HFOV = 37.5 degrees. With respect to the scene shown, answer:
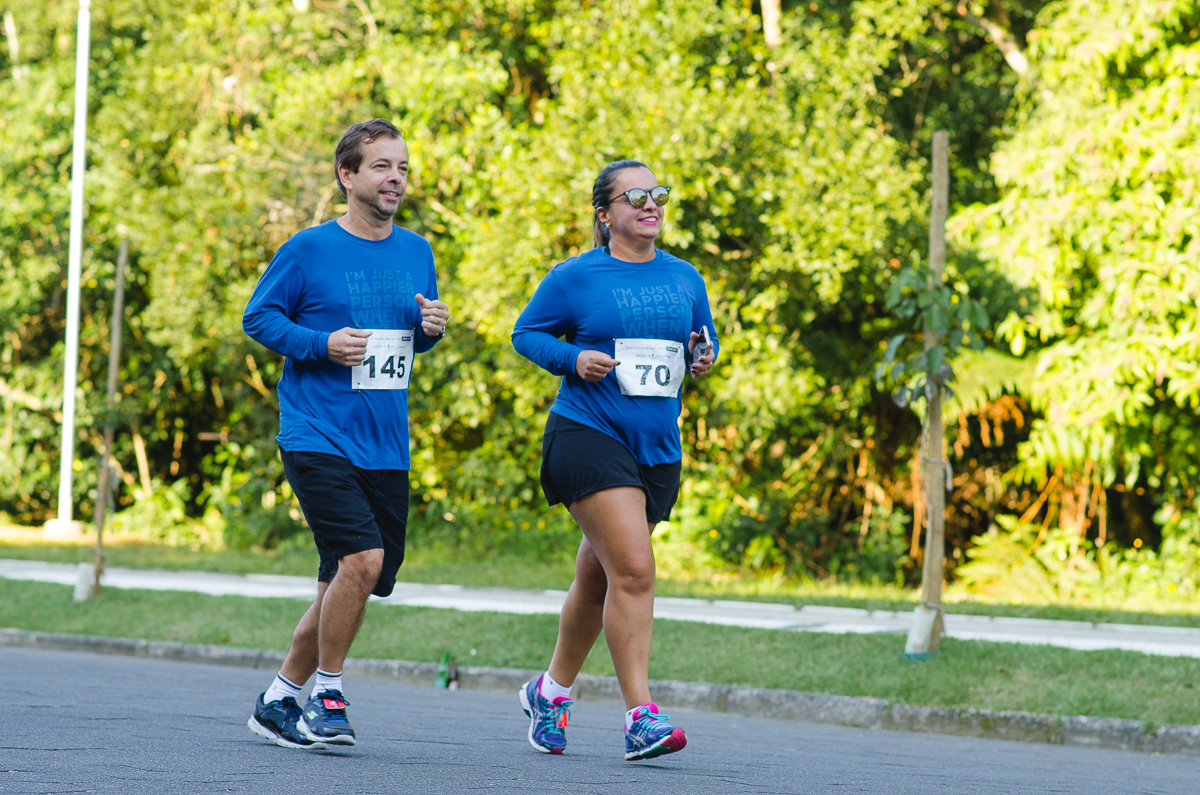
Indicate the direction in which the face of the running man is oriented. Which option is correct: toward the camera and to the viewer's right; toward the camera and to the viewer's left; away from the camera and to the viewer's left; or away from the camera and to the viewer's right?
toward the camera and to the viewer's right

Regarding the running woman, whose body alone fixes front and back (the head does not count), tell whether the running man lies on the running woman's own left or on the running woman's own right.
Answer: on the running woman's own right

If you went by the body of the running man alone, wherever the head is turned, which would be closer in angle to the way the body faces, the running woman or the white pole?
the running woman

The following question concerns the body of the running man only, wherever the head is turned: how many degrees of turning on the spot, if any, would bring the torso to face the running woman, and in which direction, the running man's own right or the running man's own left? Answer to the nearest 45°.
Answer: approximately 45° to the running man's own left

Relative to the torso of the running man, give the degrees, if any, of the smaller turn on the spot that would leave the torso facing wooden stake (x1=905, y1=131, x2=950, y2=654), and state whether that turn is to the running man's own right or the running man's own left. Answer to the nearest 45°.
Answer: approximately 90° to the running man's own left

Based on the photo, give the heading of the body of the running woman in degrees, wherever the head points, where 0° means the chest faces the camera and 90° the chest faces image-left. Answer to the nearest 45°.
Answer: approximately 315°

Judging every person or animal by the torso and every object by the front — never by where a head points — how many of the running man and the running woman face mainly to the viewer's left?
0

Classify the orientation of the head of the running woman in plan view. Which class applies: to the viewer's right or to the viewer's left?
to the viewer's right

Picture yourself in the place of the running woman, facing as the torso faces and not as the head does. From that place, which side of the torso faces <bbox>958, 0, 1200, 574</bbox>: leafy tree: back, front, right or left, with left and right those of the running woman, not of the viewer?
left
